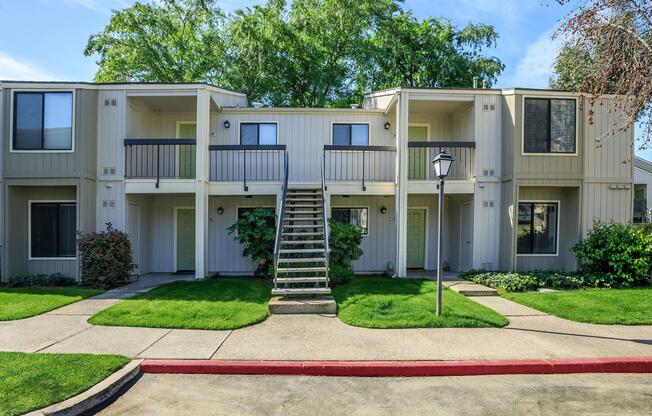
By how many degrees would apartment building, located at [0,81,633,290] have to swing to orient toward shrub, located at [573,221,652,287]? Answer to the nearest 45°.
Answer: approximately 90° to its left

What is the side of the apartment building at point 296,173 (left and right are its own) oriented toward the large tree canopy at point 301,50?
back

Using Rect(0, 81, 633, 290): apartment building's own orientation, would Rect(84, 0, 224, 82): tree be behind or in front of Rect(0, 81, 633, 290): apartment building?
behind

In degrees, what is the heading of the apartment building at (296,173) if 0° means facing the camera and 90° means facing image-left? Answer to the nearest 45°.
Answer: approximately 0°

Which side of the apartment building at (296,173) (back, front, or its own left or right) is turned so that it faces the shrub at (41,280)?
right
